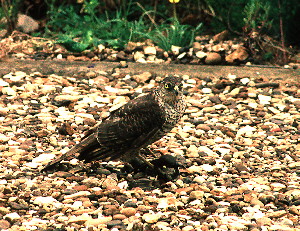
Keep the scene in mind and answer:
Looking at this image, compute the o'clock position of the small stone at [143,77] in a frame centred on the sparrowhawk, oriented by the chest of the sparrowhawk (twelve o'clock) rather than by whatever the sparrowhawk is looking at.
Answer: The small stone is roughly at 9 o'clock from the sparrowhawk.

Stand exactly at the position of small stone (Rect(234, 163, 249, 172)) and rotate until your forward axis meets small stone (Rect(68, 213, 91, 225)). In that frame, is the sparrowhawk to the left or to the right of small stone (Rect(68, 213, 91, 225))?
right

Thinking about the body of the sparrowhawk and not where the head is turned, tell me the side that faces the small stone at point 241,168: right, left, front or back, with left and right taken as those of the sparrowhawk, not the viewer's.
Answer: front

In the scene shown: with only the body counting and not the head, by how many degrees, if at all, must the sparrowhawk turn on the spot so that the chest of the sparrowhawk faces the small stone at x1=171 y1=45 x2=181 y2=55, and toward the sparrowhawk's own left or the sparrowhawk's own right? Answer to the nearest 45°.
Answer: approximately 90° to the sparrowhawk's own left

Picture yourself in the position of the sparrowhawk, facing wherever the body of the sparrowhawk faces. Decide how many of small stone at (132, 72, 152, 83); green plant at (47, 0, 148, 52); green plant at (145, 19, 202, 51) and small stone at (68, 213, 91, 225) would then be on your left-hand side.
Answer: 3

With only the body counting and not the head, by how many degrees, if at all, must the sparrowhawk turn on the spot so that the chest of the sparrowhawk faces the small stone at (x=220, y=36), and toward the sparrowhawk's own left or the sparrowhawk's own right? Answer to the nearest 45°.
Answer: approximately 90° to the sparrowhawk's own left

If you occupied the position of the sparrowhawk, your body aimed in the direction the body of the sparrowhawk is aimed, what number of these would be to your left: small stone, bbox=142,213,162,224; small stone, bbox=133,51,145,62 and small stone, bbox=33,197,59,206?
1

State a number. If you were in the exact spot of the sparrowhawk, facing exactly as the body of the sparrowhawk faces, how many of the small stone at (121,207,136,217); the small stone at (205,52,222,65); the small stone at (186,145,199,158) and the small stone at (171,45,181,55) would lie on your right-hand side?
1

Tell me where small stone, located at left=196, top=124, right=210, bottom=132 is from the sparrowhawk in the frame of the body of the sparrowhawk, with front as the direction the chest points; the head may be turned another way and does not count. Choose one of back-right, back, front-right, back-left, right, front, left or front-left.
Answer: front-left

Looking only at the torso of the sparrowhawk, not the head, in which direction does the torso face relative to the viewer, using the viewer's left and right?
facing to the right of the viewer

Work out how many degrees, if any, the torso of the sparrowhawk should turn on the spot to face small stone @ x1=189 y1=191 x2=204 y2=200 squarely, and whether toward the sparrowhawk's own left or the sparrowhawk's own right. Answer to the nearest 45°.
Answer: approximately 45° to the sparrowhawk's own right

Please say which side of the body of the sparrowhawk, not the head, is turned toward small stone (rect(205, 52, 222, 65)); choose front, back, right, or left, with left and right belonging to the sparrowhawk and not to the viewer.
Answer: left

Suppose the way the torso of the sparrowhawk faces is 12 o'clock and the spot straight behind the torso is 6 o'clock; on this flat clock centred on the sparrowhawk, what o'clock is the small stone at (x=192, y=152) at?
The small stone is roughly at 11 o'clock from the sparrowhawk.

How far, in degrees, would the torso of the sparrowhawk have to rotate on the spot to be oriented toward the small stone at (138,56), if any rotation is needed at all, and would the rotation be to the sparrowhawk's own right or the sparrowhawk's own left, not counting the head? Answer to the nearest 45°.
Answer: approximately 90° to the sparrowhawk's own left

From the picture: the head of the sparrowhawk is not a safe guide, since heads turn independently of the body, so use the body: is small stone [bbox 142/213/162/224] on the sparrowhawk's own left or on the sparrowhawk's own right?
on the sparrowhawk's own right

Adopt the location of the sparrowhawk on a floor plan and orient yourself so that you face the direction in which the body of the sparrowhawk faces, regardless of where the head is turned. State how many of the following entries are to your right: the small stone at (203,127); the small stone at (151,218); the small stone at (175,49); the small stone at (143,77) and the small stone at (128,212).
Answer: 2
